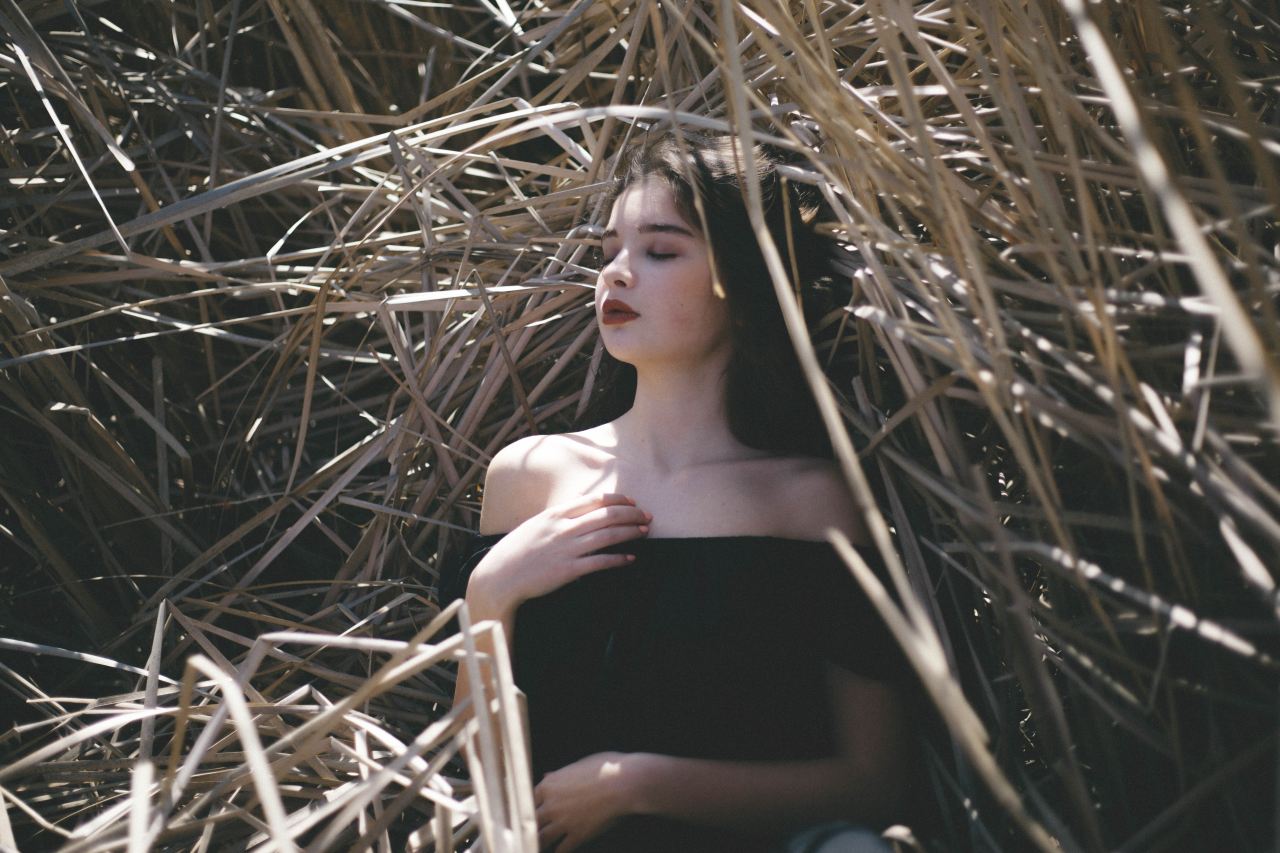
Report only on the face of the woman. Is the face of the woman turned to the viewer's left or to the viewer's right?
to the viewer's left

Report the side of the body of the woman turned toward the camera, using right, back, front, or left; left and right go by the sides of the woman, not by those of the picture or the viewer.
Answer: front
